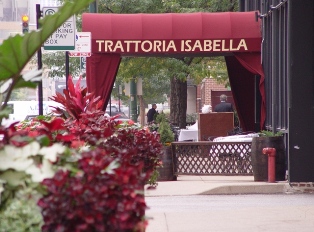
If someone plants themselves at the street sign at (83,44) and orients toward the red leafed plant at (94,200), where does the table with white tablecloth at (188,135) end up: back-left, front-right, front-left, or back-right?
back-left

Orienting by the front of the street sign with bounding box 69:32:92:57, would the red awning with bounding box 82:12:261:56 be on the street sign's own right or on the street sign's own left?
on the street sign's own left

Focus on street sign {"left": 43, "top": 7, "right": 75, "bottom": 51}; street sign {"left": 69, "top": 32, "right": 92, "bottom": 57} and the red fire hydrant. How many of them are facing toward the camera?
2

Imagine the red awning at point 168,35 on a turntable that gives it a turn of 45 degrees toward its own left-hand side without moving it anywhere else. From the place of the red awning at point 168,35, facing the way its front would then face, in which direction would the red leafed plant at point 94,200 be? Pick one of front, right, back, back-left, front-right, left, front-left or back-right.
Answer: front-right

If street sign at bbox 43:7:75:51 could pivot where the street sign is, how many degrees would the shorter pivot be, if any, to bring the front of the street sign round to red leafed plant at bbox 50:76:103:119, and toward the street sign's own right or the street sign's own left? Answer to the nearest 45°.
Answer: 0° — it already faces it

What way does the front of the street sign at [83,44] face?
toward the camera

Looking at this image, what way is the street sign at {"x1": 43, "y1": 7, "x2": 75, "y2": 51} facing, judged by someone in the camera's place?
facing the viewer
